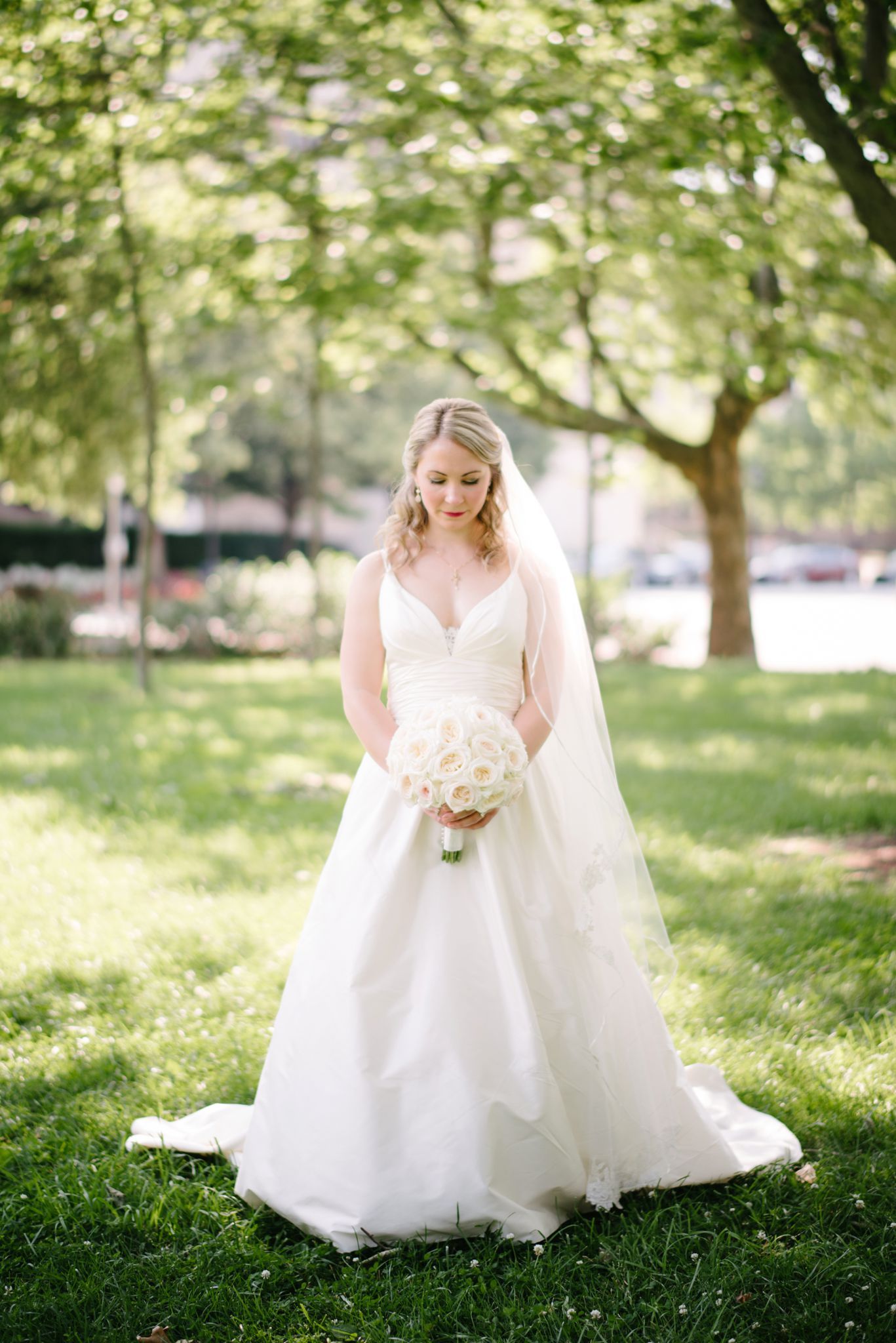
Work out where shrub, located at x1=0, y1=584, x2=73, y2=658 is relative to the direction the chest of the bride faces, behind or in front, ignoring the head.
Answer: behind

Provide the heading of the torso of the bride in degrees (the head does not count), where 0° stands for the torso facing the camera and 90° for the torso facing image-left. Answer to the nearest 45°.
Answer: approximately 0°

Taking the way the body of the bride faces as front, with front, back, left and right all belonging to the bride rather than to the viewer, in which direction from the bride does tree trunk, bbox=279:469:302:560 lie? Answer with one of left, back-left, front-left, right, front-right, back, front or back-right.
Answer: back

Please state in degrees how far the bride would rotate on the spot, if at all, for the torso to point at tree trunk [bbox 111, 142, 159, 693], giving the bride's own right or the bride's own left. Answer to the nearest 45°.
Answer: approximately 180°

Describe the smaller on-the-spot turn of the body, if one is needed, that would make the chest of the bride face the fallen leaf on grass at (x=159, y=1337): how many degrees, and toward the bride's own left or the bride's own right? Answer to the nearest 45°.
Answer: approximately 45° to the bride's own right

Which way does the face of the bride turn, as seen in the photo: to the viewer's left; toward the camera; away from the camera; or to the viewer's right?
toward the camera

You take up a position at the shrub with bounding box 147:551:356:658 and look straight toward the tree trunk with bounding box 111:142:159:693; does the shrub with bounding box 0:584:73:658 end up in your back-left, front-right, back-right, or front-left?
front-right
